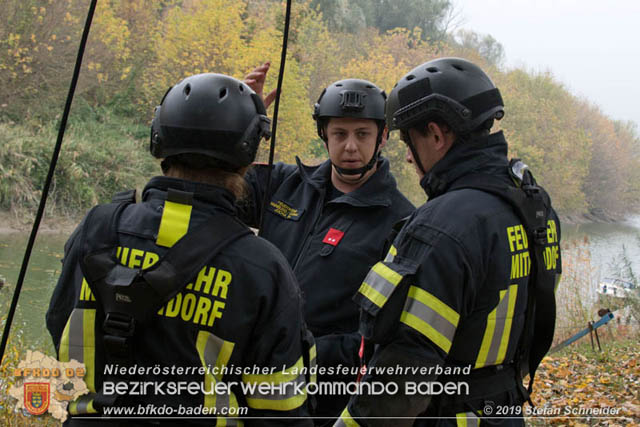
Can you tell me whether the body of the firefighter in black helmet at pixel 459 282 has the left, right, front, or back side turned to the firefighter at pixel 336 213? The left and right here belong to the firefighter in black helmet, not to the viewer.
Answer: front

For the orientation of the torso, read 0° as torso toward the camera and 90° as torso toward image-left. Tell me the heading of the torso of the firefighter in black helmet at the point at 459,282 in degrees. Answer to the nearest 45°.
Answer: approximately 135°

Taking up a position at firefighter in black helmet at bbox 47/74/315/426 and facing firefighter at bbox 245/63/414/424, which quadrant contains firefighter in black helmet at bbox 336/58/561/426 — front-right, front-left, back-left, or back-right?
front-right

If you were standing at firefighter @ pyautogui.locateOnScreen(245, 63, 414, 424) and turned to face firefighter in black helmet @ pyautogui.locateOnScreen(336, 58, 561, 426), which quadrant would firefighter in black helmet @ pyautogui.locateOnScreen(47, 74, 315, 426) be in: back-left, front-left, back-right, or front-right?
front-right

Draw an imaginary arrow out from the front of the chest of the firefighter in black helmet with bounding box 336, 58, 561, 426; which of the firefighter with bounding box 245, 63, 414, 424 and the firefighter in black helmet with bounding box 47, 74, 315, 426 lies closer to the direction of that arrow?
the firefighter

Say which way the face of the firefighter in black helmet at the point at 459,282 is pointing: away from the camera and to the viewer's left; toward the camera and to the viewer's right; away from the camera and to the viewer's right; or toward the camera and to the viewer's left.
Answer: away from the camera and to the viewer's left

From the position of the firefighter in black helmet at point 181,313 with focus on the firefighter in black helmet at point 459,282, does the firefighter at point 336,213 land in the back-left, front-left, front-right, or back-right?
front-left

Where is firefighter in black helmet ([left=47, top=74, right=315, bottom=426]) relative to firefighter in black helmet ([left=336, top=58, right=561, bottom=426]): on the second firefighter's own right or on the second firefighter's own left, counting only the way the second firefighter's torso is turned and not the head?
on the second firefighter's own left
